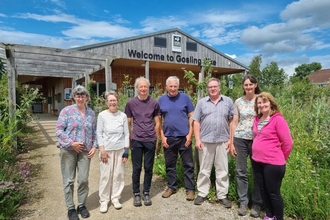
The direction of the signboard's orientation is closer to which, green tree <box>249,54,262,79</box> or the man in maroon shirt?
the man in maroon shirt

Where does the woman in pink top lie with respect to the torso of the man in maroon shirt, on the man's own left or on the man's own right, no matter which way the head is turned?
on the man's own left

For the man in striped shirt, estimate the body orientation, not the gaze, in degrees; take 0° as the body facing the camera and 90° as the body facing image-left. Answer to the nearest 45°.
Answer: approximately 0°

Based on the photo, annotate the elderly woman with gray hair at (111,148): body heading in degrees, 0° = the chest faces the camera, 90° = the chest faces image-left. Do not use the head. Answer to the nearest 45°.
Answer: approximately 0°

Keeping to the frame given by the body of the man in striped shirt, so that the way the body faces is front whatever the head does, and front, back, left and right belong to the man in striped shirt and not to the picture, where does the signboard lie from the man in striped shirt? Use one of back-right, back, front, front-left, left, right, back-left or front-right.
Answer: back

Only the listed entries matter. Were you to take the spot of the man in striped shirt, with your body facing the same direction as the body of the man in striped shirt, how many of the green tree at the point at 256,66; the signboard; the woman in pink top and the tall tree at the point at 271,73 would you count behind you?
3

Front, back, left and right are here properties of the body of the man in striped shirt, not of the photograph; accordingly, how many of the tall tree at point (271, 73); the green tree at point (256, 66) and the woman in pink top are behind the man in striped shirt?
2

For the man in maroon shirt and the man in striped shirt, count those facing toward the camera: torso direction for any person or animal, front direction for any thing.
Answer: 2
